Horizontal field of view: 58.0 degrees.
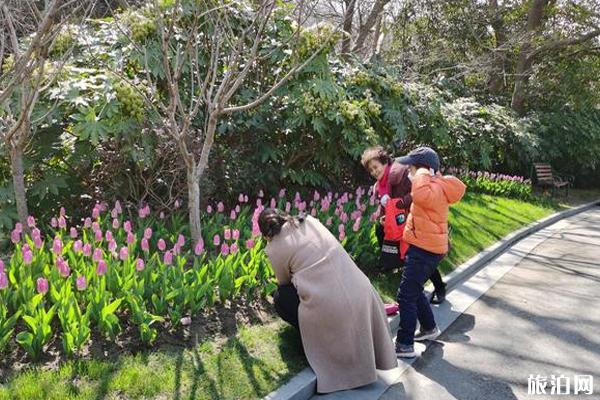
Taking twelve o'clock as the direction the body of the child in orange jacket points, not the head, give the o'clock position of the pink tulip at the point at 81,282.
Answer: The pink tulip is roughly at 11 o'clock from the child in orange jacket.

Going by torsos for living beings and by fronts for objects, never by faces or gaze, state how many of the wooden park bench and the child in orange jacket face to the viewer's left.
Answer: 1

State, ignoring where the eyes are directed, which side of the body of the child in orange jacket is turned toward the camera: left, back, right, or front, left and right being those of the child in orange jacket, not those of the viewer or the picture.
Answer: left

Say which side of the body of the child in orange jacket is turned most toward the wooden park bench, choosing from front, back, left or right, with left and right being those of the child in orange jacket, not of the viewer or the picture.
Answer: right

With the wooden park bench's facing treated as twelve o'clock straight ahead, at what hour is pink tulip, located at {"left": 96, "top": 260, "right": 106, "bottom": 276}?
The pink tulip is roughly at 2 o'clock from the wooden park bench.
